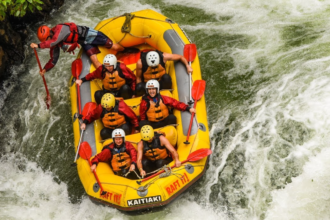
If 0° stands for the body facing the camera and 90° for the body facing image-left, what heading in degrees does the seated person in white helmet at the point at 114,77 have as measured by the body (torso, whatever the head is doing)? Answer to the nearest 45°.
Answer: approximately 0°
